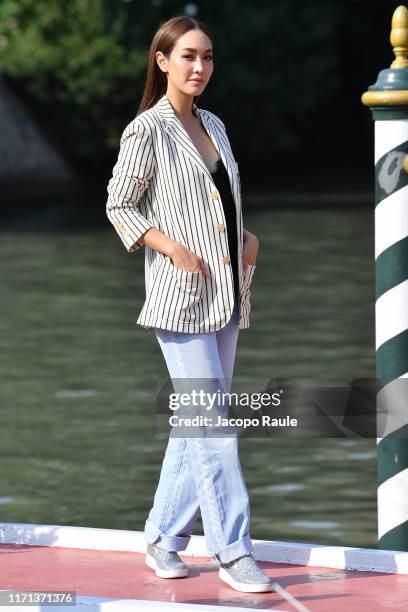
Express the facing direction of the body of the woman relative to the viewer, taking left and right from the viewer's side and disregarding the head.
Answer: facing the viewer and to the right of the viewer

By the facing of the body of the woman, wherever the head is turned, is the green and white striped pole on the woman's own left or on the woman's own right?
on the woman's own left
